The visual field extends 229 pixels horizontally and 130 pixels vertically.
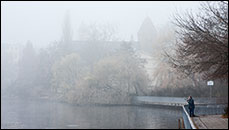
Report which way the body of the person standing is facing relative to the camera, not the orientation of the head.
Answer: to the viewer's left
